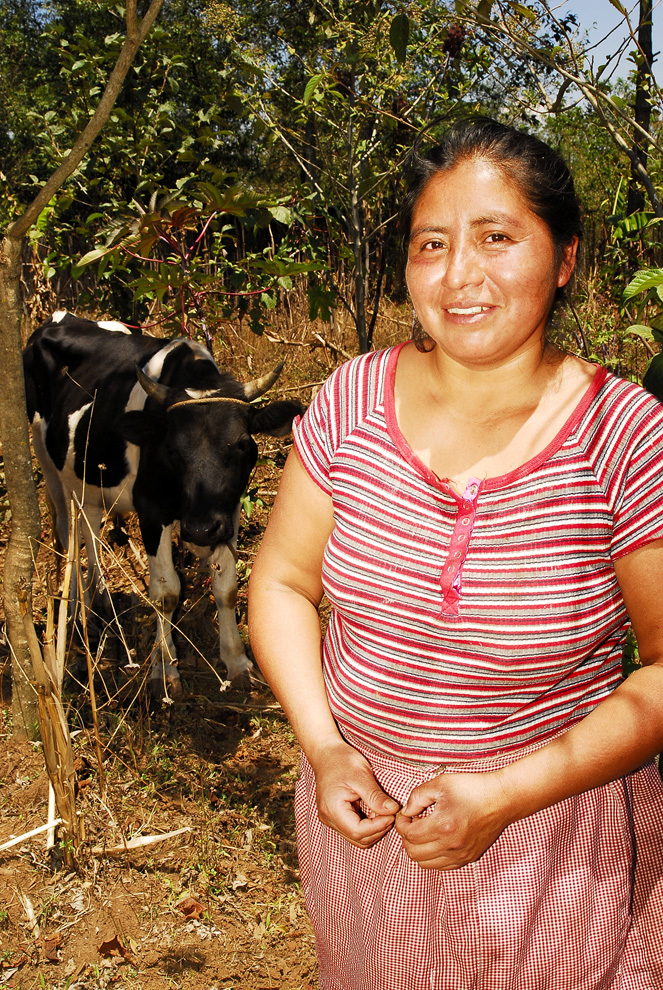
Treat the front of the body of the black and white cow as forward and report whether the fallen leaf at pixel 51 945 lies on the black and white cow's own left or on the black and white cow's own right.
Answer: on the black and white cow's own right

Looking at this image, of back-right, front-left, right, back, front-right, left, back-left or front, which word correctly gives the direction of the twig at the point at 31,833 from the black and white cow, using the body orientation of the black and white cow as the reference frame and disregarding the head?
front-right

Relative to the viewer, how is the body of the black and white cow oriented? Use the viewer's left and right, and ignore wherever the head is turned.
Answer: facing the viewer and to the right of the viewer

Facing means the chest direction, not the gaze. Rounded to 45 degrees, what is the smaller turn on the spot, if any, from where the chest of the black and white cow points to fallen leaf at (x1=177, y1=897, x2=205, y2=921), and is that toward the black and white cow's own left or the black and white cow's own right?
approximately 45° to the black and white cow's own right

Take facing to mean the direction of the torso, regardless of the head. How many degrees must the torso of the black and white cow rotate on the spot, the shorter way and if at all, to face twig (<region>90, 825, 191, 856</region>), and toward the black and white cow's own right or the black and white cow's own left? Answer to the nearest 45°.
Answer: approximately 45° to the black and white cow's own right

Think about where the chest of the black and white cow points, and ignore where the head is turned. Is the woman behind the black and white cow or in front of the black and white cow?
in front
